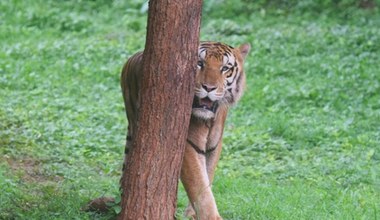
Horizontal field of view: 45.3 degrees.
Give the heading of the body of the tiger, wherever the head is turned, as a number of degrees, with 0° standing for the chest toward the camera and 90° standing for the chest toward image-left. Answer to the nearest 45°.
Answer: approximately 315°
